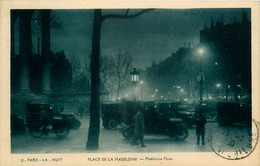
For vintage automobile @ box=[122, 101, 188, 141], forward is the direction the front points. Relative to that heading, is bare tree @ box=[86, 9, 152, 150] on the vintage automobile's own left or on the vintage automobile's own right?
on the vintage automobile's own right

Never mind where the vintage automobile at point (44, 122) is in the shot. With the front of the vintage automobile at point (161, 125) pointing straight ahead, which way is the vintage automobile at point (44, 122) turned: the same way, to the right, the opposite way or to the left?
the same way

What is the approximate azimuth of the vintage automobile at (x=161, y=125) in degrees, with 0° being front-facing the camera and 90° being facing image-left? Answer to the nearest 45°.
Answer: approximately 270°

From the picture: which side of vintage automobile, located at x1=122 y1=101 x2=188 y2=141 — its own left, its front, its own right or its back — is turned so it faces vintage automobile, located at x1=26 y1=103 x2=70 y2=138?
back
